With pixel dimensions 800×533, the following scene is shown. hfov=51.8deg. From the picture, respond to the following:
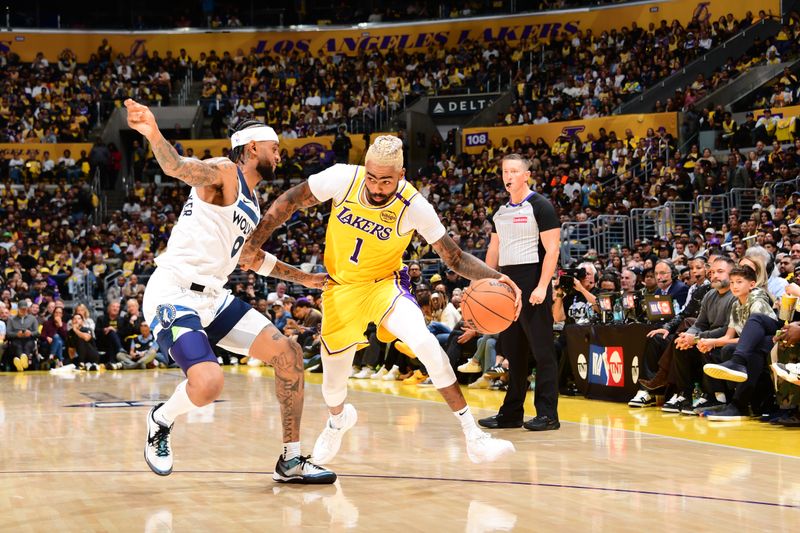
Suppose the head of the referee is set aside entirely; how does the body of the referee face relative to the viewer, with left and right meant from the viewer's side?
facing the viewer and to the left of the viewer

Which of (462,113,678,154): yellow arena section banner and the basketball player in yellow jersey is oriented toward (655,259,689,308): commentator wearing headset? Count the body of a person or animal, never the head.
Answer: the yellow arena section banner

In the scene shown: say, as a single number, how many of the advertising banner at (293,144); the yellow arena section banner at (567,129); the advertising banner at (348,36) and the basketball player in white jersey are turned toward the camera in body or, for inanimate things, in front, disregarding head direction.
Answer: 3

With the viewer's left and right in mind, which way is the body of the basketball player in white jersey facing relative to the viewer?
facing to the right of the viewer

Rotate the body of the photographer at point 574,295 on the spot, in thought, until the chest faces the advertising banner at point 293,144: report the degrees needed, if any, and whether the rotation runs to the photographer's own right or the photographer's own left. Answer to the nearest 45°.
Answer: approximately 90° to the photographer's own right

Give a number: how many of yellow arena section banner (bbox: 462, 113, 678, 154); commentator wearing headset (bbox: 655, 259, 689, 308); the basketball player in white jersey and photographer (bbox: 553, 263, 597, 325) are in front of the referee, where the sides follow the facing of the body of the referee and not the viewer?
1

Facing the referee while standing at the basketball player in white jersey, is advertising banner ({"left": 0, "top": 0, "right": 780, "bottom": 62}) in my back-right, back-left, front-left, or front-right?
front-left

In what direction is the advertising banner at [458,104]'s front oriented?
toward the camera

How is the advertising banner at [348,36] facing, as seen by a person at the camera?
facing the viewer

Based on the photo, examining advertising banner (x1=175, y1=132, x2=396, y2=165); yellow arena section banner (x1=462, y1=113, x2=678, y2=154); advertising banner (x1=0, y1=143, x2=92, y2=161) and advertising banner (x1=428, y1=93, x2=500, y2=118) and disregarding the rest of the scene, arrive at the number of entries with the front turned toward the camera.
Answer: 4

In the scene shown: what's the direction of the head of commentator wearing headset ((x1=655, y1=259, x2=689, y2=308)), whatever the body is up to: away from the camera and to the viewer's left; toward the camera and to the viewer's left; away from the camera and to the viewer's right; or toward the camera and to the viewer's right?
toward the camera and to the viewer's left

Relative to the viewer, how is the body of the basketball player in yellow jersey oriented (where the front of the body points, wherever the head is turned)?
toward the camera

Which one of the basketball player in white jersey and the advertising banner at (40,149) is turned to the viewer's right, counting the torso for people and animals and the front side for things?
the basketball player in white jersey

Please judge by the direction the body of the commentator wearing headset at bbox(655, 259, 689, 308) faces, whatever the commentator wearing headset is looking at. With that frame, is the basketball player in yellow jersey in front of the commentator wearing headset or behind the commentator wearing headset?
in front

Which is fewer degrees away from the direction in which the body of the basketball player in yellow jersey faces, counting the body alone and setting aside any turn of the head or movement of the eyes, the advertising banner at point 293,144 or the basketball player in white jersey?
the basketball player in white jersey

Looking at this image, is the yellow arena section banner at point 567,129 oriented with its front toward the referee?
yes

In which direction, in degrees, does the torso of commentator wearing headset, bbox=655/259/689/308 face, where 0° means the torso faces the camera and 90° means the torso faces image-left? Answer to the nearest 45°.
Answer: approximately 45°

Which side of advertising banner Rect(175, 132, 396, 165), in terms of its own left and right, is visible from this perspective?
front

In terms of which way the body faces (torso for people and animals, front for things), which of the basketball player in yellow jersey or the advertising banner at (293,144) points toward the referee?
the advertising banner

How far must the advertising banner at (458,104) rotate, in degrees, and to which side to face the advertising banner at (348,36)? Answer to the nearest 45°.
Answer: approximately 135° to its right

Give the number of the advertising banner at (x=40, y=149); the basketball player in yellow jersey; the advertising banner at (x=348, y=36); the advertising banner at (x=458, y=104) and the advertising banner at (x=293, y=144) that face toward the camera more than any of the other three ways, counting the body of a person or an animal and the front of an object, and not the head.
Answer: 5
